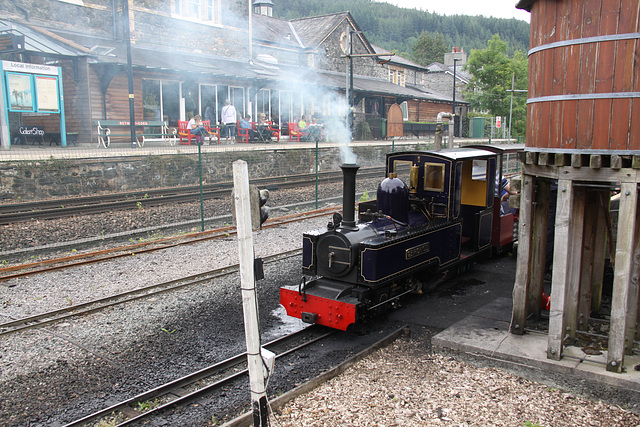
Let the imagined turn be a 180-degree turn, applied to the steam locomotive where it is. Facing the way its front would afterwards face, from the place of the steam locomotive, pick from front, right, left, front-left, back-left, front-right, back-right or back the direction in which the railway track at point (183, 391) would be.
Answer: back

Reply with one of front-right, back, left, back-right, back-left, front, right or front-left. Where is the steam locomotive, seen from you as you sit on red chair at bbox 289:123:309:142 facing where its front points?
front-right

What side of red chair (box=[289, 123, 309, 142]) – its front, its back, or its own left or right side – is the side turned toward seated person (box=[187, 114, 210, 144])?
right

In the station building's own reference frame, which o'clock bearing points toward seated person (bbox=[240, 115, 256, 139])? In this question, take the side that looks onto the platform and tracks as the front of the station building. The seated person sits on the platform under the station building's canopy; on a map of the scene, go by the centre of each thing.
The seated person is roughly at 12 o'clock from the station building.

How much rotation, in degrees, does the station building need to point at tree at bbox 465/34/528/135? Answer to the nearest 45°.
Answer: approximately 90° to its left

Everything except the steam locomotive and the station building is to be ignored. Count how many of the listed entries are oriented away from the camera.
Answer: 0

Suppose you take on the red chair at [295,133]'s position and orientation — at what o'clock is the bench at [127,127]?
The bench is roughly at 3 o'clock from the red chair.

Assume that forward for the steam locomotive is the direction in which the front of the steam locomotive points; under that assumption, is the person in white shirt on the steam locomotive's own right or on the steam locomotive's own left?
on the steam locomotive's own right

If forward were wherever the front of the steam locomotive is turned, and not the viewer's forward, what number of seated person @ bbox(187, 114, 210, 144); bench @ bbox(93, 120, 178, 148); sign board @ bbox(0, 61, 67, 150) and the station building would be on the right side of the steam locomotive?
4

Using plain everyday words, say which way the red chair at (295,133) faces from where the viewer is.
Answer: facing the viewer and to the right of the viewer

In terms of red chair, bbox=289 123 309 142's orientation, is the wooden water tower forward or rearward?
forward

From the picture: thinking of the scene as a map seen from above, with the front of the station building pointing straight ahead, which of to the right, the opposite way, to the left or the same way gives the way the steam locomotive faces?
to the right

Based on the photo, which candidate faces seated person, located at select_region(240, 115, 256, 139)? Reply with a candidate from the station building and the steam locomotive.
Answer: the station building

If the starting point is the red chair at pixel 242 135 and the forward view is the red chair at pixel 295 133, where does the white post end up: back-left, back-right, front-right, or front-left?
back-right

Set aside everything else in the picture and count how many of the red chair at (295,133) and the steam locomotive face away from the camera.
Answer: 0

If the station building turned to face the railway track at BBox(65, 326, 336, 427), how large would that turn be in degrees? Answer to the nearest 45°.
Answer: approximately 45° to its right

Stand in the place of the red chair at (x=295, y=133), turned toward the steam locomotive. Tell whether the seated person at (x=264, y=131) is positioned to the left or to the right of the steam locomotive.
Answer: right

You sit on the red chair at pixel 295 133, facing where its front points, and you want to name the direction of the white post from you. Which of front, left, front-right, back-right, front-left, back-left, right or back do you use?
front-right

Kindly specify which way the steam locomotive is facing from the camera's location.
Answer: facing the viewer and to the left of the viewer
